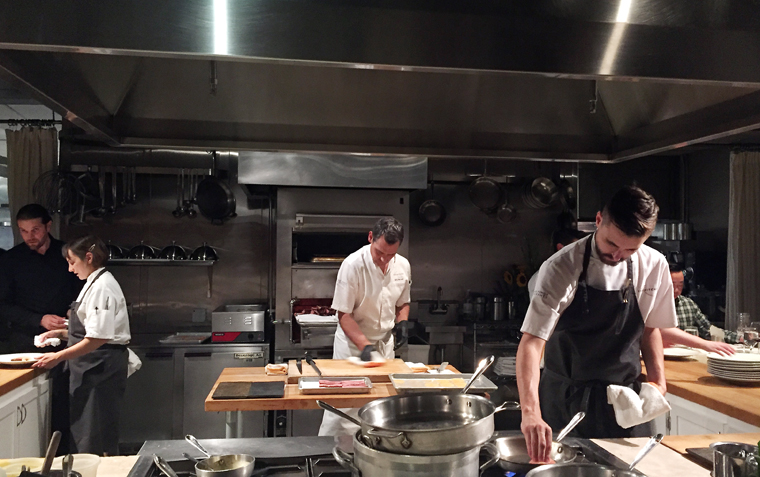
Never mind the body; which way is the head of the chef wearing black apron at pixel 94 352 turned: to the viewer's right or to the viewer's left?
to the viewer's left

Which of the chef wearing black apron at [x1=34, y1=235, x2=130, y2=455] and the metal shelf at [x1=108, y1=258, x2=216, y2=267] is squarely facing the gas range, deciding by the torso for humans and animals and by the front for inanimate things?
the metal shelf

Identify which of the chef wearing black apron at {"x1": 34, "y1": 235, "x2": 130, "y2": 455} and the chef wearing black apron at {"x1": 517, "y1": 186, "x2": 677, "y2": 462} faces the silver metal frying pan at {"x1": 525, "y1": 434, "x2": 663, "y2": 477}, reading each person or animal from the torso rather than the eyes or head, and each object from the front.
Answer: the chef wearing black apron at {"x1": 517, "y1": 186, "x2": 677, "y2": 462}

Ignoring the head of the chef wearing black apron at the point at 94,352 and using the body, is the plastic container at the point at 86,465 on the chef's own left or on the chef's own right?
on the chef's own left

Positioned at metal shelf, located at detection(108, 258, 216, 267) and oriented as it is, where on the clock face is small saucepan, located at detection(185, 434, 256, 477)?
The small saucepan is roughly at 12 o'clock from the metal shelf.

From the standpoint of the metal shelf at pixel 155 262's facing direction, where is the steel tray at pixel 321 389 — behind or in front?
in front

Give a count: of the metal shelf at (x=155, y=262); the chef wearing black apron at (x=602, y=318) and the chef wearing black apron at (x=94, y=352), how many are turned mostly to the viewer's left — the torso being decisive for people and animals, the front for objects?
1

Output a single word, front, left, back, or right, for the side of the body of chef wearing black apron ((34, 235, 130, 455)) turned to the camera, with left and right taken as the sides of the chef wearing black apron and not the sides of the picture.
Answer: left

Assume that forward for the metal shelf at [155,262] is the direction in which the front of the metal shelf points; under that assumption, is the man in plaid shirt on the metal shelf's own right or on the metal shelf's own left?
on the metal shelf's own left

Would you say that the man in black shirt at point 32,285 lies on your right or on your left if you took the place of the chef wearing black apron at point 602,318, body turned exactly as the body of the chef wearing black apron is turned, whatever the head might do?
on your right

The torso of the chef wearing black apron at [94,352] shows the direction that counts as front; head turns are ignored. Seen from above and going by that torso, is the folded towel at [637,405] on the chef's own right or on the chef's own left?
on the chef's own left

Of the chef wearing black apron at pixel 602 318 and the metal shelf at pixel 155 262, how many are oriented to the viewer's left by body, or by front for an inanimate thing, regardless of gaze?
0

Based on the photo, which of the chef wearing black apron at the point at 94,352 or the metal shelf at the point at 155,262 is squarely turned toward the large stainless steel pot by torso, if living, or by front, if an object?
the metal shelf

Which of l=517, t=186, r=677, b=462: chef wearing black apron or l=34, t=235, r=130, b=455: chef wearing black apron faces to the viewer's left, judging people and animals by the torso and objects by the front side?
l=34, t=235, r=130, b=455: chef wearing black apron

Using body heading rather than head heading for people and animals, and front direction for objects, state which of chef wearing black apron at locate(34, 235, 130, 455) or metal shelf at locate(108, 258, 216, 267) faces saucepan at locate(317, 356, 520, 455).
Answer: the metal shelf
